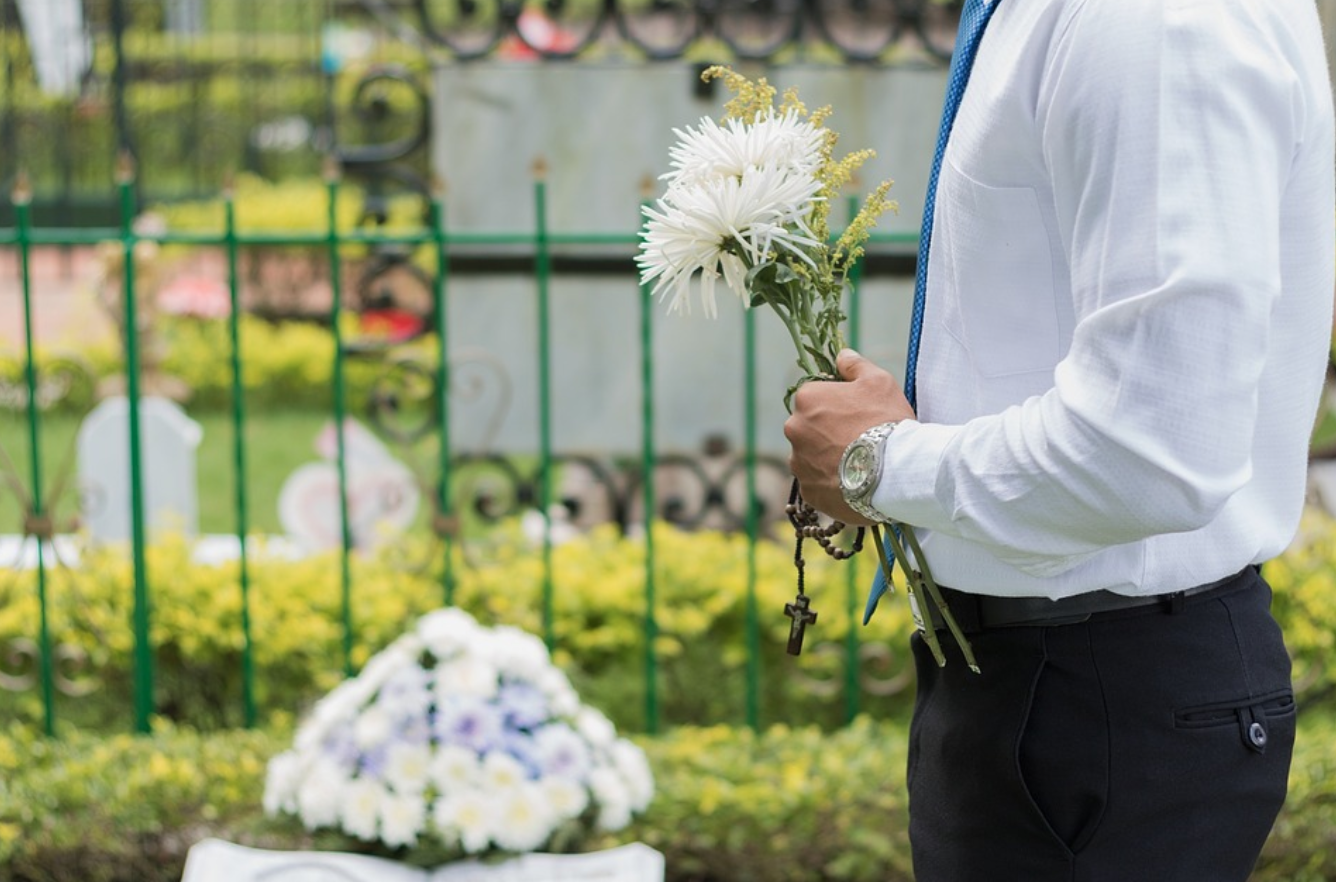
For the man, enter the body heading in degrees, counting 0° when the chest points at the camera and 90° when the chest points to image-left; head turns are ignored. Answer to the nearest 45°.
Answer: approximately 90°

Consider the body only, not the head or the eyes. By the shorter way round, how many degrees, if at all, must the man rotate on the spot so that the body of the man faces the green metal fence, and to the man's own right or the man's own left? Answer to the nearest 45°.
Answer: approximately 45° to the man's own right

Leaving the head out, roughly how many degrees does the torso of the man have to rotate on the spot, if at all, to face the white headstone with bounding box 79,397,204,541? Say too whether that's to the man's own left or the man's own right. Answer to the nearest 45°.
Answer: approximately 45° to the man's own right

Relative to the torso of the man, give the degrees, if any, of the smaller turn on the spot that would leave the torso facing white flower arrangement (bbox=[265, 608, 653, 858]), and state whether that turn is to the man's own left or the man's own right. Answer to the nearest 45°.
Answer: approximately 45° to the man's own right
